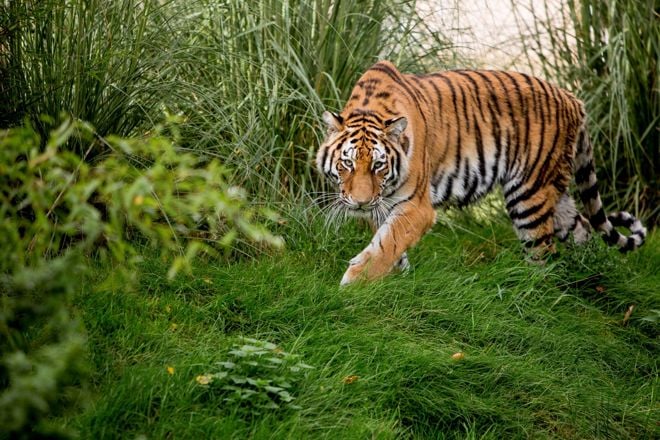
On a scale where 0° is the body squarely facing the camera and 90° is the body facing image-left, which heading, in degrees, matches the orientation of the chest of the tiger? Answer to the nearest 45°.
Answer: approximately 45°

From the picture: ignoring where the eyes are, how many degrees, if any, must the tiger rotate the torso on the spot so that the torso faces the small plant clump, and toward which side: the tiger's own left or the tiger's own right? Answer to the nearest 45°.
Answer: approximately 45° to the tiger's own left
